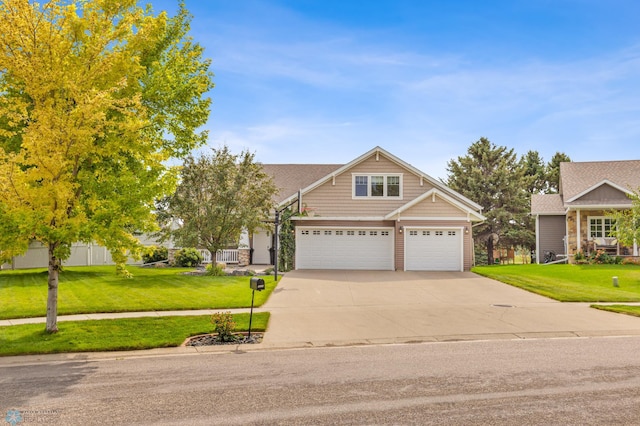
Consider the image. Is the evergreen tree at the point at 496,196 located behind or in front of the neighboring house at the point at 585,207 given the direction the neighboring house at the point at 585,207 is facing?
behind

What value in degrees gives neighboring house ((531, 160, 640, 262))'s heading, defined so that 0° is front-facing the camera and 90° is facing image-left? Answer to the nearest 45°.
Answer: approximately 0°

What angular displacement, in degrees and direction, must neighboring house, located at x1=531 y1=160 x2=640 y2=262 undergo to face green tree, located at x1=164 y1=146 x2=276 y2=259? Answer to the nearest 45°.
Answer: approximately 45° to its right

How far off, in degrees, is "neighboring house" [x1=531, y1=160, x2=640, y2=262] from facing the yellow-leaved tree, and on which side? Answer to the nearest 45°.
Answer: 0° — it already faces it

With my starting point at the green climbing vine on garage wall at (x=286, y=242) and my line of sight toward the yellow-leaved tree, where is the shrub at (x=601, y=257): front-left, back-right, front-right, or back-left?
back-left

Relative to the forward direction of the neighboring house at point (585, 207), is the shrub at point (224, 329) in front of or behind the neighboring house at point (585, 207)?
in front

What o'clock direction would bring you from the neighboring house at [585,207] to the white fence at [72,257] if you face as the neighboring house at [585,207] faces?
the white fence at [72,257] is roughly at 2 o'clock from the neighboring house at [585,207].

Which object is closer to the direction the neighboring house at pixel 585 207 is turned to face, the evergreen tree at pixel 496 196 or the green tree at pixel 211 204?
the green tree

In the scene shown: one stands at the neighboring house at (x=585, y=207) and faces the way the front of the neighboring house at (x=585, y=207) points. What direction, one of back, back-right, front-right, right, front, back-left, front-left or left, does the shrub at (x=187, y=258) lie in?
front-right

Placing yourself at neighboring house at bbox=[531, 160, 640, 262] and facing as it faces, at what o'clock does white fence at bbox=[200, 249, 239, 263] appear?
The white fence is roughly at 2 o'clock from the neighboring house.
